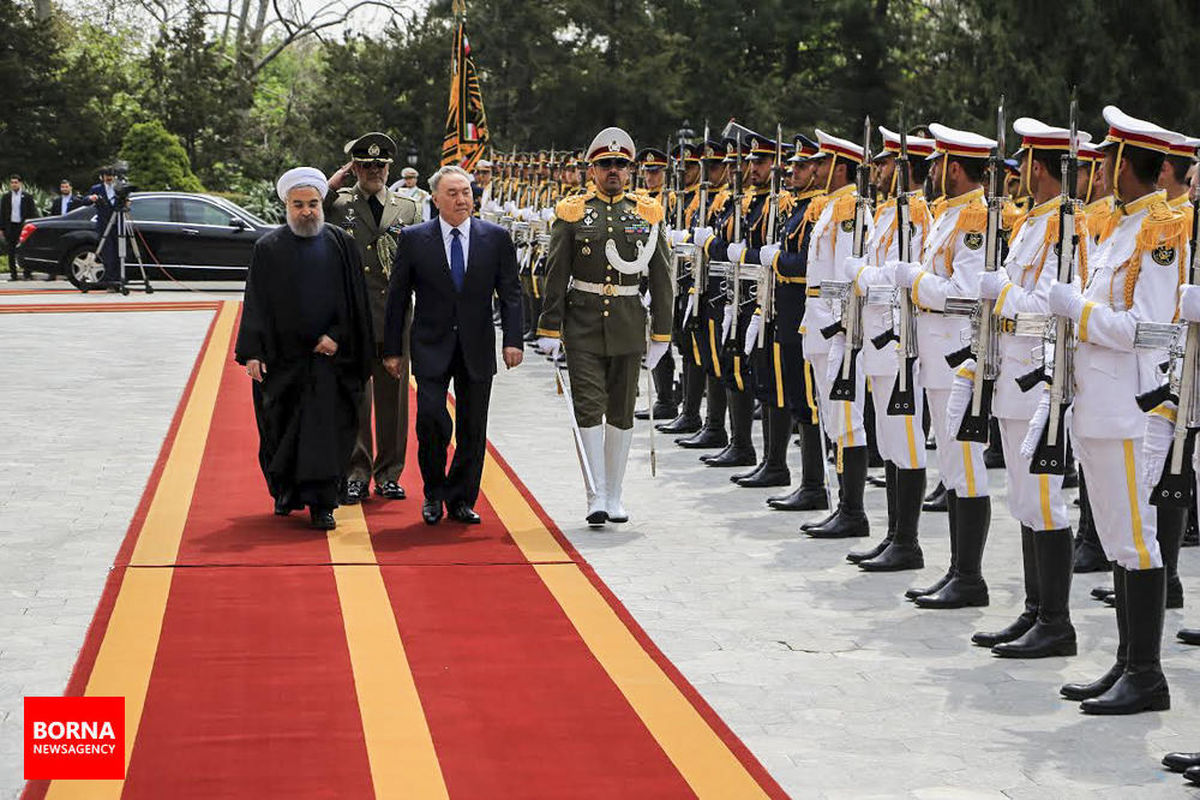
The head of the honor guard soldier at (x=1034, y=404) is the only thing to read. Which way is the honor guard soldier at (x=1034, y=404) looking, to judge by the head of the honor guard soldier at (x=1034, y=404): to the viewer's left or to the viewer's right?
to the viewer's left

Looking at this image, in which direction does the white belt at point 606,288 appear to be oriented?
toward the camera

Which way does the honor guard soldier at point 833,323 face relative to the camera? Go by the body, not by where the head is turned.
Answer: to the viewer's left

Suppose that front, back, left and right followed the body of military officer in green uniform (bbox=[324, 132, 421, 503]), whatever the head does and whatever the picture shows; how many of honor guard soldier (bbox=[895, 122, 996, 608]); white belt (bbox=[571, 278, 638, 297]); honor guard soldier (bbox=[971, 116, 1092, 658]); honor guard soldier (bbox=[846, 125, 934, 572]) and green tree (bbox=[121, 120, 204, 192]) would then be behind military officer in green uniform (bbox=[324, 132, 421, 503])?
1

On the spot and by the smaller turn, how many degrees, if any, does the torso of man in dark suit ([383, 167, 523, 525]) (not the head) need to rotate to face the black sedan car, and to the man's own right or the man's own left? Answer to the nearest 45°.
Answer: approximately 180°

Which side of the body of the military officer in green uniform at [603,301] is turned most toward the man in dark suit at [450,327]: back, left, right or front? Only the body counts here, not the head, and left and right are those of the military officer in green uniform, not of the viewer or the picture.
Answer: right

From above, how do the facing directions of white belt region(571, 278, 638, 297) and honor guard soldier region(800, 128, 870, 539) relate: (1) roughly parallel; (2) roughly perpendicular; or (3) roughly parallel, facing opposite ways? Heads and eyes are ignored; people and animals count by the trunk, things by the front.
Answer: roughly perpendicular

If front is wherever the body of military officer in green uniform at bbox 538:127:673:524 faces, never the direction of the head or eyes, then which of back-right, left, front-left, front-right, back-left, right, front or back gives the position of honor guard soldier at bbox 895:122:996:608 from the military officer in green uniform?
front-left

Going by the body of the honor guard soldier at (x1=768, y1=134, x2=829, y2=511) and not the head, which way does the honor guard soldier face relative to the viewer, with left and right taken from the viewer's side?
facing to the left of the viewer

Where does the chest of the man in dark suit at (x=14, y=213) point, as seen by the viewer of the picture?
toward the camera
